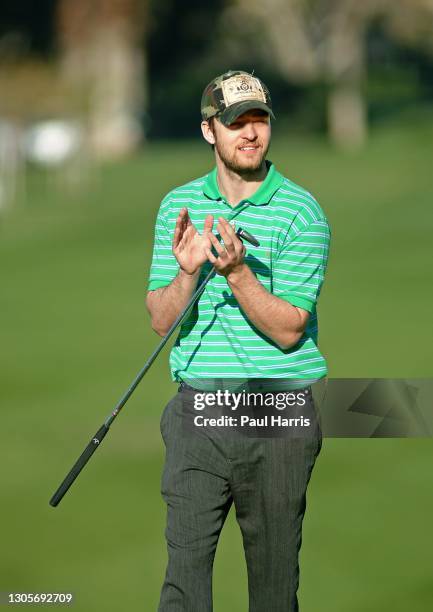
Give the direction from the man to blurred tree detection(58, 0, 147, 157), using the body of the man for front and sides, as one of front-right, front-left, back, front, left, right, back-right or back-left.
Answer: back

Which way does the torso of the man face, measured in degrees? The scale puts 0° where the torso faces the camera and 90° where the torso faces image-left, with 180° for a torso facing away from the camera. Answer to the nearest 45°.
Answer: approximately 0°
